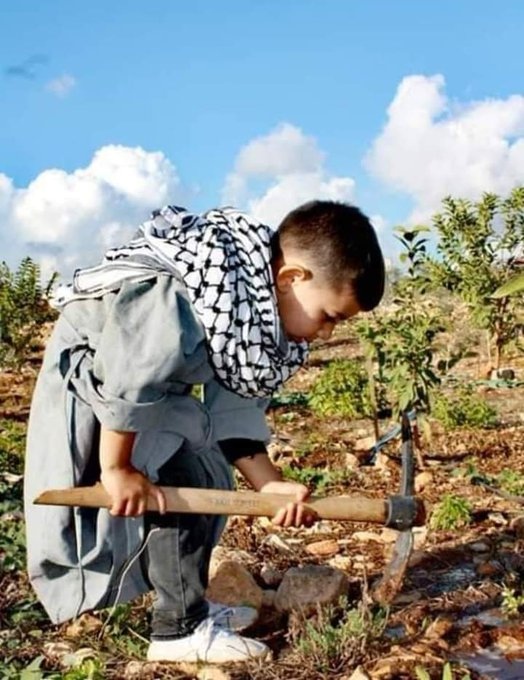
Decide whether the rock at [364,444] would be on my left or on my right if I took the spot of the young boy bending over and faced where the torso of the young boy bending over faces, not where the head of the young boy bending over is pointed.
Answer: on my left

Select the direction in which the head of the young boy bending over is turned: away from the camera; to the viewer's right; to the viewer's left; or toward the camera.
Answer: to the viewer's right

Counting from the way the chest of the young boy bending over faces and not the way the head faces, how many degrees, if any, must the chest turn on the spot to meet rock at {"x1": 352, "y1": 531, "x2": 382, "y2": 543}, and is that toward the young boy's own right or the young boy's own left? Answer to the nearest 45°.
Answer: approximately 45° to the young boy's own left

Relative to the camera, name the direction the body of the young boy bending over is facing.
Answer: to the viewer's right

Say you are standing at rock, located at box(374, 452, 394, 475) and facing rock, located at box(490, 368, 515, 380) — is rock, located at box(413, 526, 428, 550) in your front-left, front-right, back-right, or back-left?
back-right

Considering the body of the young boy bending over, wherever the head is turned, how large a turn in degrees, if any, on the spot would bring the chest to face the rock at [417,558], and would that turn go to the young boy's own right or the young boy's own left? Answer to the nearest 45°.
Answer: approximately 45° to the young boy's own left

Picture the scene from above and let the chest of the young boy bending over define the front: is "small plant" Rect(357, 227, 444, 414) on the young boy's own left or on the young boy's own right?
on the young boy's own left

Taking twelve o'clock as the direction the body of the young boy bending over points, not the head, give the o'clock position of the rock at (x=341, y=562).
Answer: The rock is roughly at 10 o'clock from the young boy bending over.

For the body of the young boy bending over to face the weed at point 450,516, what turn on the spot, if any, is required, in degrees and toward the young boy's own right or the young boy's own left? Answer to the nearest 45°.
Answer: approximately 45° to the young boy's own left
